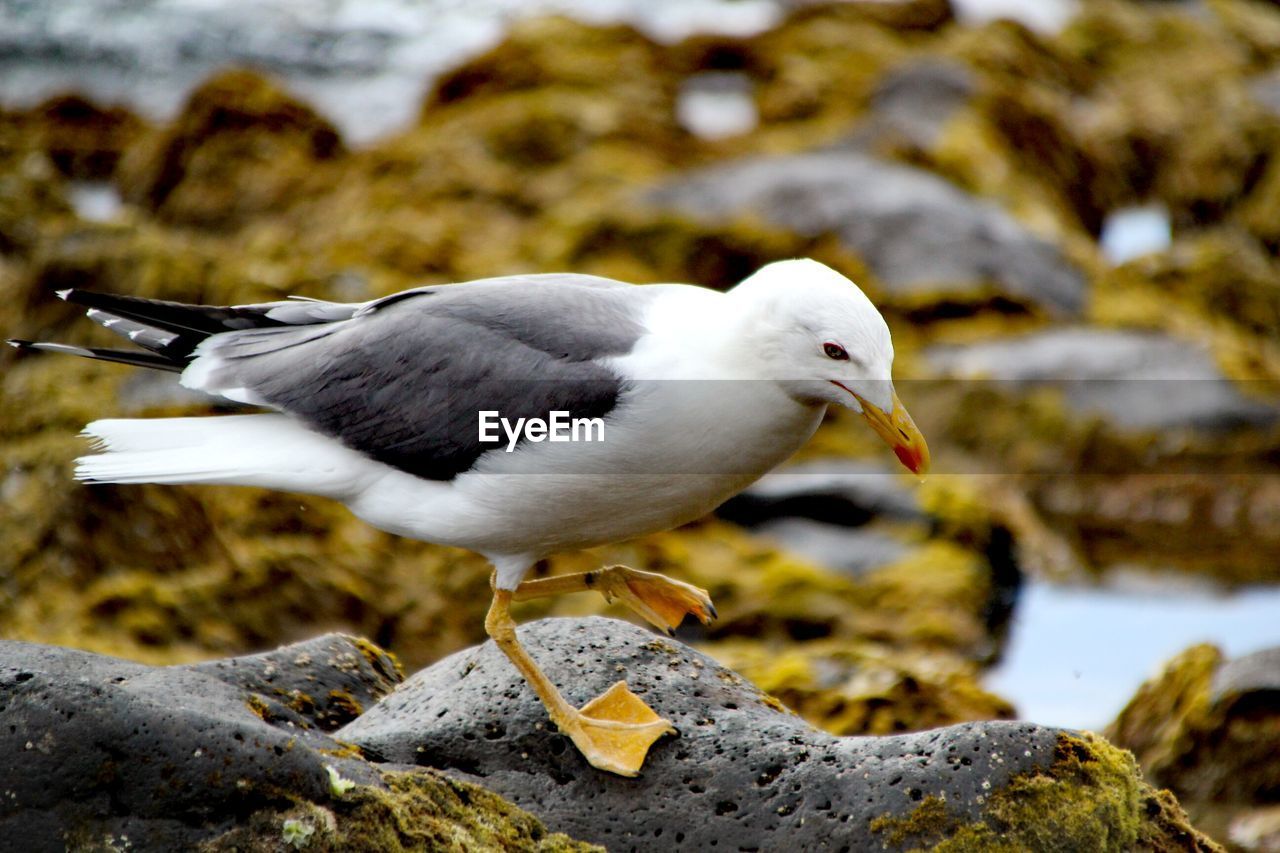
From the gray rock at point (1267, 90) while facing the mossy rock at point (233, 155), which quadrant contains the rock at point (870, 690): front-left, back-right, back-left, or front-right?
front-left

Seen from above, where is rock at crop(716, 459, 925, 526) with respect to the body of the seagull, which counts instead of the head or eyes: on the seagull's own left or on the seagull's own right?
on the seagull's own left

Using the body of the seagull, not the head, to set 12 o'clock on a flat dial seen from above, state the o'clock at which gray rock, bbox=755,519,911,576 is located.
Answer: The gray rock is roughly at 10 o'clock from the seagull.

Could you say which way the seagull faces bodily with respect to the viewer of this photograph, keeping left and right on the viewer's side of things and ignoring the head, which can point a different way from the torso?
facing to the right of the viewer

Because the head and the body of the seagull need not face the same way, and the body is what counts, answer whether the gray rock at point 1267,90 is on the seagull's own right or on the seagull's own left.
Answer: on the seagull's own left

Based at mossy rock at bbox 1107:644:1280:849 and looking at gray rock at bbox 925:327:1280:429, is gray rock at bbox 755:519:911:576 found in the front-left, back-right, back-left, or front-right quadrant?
front-left

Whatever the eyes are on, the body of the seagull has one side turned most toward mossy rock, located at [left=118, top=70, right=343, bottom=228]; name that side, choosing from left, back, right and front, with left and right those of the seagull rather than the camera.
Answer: left

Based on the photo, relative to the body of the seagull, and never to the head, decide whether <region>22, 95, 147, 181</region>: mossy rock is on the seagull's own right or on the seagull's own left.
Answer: on the seagull's own left

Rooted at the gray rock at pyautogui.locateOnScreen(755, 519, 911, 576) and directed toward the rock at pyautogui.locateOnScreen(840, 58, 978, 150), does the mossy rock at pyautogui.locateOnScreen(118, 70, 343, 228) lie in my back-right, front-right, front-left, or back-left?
front-left

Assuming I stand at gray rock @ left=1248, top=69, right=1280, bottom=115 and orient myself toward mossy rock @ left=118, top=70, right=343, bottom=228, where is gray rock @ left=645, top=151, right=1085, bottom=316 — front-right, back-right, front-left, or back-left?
front-left
